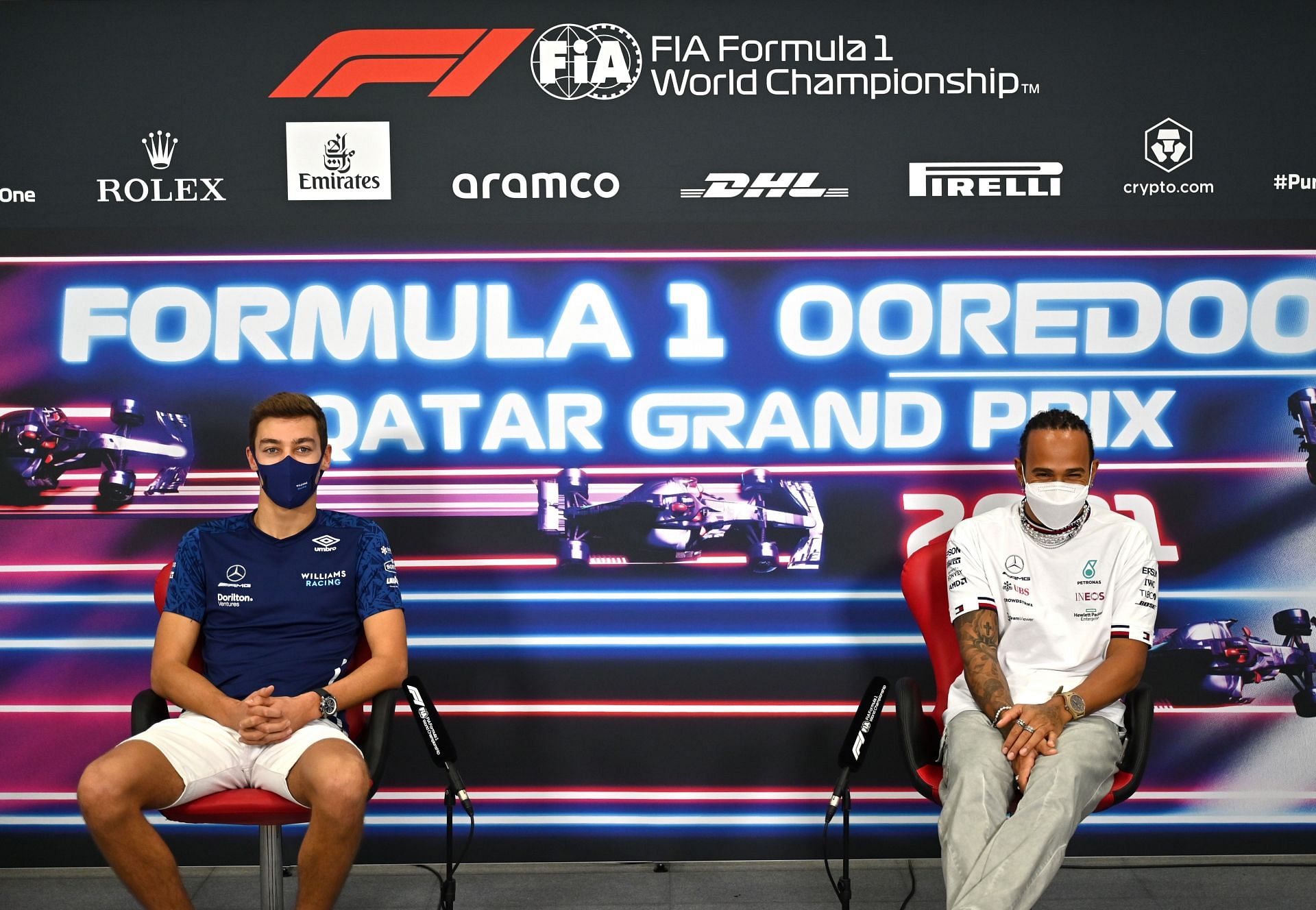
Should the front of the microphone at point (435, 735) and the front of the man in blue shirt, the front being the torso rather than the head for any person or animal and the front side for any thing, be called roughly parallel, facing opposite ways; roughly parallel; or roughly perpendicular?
roughly perpendicular

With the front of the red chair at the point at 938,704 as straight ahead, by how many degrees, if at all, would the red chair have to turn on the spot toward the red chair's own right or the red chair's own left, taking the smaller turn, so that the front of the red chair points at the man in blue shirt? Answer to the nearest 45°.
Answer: approximately 90° to the red chair's own right

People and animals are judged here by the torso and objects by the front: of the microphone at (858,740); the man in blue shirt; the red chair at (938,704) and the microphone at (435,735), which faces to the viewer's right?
the microphone at (858,740)

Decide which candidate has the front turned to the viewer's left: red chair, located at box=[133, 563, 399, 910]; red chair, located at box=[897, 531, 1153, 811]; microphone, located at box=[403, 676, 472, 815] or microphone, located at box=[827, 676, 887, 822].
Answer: microphone, located at box=[403, 676, 472, 815]

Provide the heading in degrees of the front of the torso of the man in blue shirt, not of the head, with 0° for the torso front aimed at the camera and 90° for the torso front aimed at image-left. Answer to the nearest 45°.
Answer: approximately 0°

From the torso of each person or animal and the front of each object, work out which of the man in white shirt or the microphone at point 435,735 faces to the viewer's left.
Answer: the microphone

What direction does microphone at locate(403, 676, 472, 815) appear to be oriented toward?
to the viewer's left

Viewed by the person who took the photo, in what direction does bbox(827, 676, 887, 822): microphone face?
facing to the right of the viewer

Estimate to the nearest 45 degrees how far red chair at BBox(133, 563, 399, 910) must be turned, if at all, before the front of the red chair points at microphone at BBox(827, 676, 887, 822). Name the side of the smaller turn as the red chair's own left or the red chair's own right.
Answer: approximately 90° to the red chair's own left

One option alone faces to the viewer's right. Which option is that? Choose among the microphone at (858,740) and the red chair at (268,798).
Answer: the microphone
